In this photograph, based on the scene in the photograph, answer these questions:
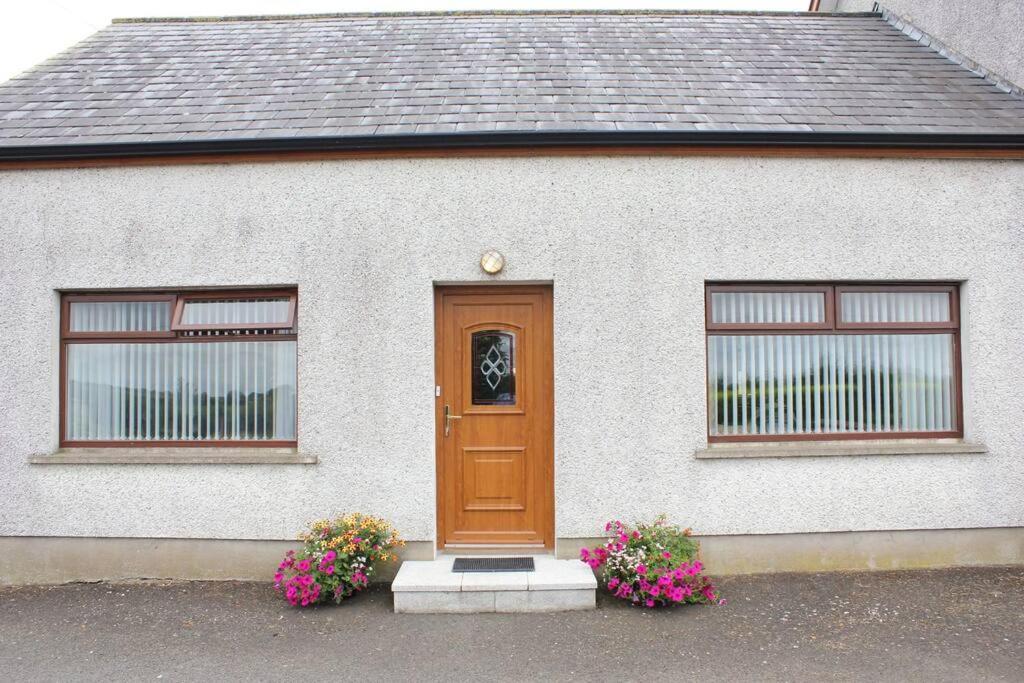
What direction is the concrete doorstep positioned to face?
toward the camera

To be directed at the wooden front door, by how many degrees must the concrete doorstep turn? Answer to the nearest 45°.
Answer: approximately 180°

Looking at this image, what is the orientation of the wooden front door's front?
toward the camera

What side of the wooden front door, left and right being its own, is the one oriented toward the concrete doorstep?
front

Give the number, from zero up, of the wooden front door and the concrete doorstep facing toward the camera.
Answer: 2
